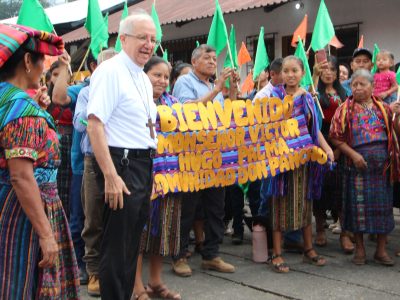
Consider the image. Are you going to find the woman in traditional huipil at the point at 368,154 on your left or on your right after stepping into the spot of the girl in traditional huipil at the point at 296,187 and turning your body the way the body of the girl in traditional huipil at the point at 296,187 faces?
on your left

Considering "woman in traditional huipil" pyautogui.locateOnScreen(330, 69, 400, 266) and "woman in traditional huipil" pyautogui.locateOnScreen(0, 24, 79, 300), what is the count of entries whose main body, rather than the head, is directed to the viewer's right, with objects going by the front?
1

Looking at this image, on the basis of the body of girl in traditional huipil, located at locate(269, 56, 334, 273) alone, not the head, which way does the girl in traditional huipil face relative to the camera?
toward the camera

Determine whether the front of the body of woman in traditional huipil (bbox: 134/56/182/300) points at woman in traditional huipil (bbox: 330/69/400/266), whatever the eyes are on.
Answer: no

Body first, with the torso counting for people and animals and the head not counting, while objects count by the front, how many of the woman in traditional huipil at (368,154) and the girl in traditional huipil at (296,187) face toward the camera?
2

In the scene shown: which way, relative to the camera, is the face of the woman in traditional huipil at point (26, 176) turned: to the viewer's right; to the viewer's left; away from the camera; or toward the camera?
to the viewer's right

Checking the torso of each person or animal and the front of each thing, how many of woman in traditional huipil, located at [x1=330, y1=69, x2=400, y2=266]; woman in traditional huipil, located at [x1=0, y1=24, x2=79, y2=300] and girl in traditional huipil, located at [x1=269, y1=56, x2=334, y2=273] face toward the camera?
2

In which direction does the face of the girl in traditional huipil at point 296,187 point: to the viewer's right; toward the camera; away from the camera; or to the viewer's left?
toward the camera

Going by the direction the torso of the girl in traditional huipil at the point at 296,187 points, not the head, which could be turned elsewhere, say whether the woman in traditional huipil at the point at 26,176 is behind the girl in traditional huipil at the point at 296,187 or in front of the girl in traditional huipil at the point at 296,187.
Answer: in front

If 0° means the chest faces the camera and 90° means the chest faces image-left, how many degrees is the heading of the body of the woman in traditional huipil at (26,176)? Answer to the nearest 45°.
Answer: approximately 270°

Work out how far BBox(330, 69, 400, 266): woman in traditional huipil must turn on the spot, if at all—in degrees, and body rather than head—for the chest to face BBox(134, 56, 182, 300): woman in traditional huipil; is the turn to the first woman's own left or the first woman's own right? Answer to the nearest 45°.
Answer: approximately 45° to the first woman's own right

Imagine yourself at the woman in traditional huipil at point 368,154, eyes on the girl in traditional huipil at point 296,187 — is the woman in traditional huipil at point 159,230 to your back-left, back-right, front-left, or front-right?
front-left

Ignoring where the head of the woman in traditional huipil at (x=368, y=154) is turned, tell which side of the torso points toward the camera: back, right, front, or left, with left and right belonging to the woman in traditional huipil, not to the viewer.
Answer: front

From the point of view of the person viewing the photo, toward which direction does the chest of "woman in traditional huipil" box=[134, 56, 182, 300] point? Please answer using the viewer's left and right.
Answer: facing the viewer and to the right of the viewer

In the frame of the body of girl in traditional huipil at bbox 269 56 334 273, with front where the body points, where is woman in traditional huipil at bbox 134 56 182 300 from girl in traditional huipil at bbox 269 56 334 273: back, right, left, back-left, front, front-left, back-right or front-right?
front-right

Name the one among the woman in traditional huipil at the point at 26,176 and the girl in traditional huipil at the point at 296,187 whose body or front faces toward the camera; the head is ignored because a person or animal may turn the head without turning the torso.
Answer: the girl in traditional huipil at the point at 296,187
